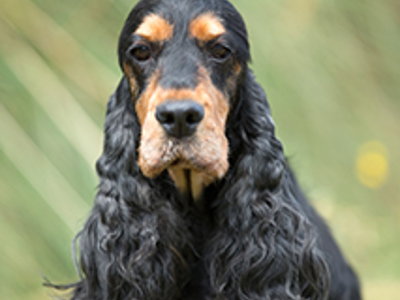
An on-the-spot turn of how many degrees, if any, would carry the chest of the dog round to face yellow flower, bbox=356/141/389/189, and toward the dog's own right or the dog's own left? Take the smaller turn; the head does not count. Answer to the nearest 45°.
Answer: approximately 135° to the dog's own left

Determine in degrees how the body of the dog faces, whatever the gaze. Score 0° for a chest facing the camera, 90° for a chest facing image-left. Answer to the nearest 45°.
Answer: approximately 0°
